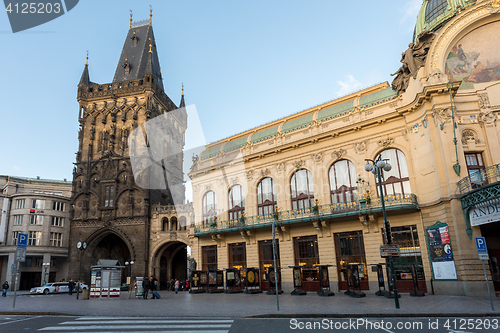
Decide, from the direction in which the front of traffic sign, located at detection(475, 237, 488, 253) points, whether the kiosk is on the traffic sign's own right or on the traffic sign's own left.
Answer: on the traffic sign's own right

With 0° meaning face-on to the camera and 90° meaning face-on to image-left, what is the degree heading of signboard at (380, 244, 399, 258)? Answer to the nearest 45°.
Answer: approximately 0°

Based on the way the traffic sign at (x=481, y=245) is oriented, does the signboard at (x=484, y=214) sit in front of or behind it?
behind

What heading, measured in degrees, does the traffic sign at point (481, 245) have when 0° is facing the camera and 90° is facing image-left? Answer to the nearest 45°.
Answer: approximately 0°

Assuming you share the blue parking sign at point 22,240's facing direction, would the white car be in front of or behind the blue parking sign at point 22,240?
behind

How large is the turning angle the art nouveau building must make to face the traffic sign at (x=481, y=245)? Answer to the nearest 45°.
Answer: approximately 45° to its left

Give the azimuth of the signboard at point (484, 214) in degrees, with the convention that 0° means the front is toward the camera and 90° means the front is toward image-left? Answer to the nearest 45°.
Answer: approximately 45°

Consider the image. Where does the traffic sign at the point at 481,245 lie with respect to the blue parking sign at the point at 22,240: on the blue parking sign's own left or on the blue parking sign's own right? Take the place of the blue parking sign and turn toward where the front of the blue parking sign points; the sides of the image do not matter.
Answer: on the blue parking sign's own left
